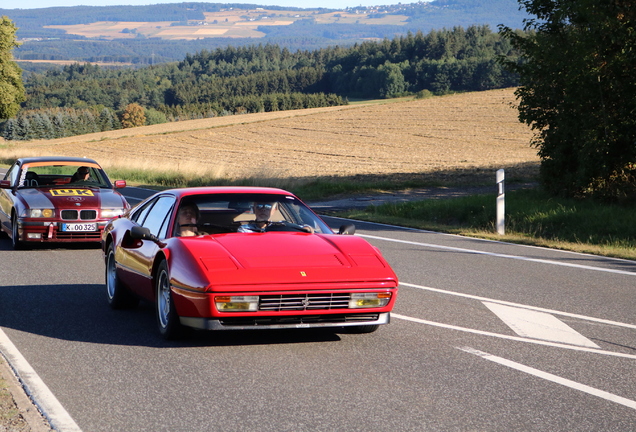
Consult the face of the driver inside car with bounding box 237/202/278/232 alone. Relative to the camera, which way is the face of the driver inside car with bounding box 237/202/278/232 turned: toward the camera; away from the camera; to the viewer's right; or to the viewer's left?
toward the camera

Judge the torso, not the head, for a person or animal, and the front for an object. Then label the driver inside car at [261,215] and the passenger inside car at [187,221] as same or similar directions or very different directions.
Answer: same or similar directions

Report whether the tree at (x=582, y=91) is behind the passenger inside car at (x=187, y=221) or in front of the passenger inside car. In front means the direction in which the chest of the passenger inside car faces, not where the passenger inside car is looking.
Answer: behind

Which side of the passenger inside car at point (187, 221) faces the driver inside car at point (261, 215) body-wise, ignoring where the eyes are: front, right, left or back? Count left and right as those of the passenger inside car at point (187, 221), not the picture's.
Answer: left

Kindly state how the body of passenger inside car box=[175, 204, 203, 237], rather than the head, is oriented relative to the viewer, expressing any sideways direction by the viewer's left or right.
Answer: facing the viewer

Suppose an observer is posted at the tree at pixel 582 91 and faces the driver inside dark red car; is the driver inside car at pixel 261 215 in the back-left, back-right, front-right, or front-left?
front-left

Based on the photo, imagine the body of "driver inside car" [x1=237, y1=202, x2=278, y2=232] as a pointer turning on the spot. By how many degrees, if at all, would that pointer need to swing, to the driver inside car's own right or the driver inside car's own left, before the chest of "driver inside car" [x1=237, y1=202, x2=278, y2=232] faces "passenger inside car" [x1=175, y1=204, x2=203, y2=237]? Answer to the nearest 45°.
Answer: approximately 90° to the driver inside car's own right

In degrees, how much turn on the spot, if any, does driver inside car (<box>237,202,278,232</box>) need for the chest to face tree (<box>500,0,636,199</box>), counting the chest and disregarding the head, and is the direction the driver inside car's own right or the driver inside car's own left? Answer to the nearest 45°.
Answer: approximately 135° to the driver inside car's own left

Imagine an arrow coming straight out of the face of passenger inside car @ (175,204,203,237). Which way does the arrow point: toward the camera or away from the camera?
toward the camera

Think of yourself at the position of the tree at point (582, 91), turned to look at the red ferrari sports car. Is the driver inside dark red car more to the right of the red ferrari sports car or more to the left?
right
